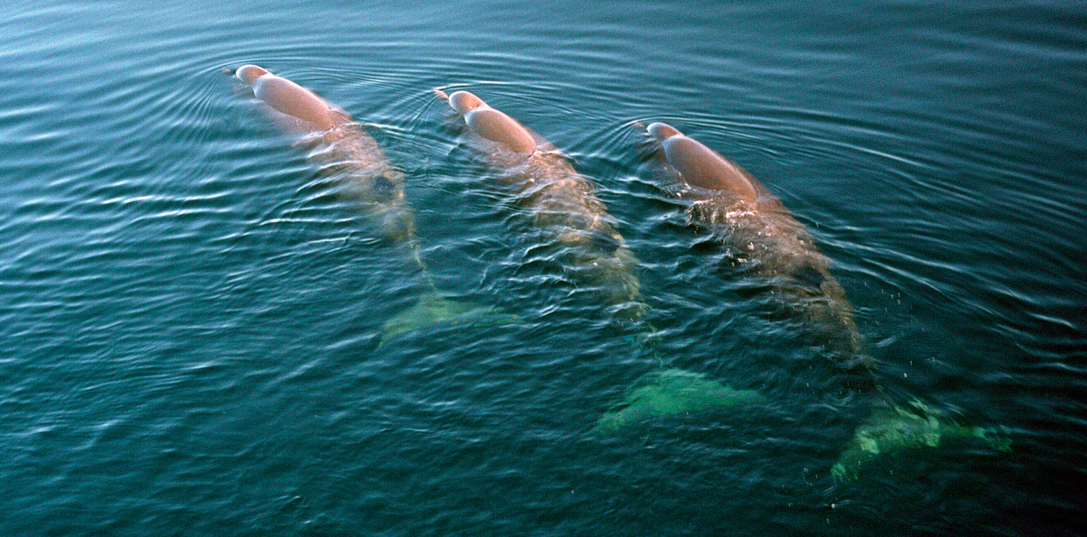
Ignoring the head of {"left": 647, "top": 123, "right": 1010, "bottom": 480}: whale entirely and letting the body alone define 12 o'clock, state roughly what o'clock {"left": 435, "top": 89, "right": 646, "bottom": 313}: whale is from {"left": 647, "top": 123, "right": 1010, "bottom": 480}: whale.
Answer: {"left": 435, "top": 89, "right": 646, "bottom": 313}: whale is roughly at 11 o'clock from {"left": 647, "top": 123, "right": 1010, "bottom": 480}: whale.

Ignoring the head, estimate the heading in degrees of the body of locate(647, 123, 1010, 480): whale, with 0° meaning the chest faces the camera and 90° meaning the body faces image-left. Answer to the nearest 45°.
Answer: approximately 135°

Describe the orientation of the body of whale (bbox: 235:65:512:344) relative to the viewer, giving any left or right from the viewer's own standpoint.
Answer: facing away from the viewer and to the left of the viewer

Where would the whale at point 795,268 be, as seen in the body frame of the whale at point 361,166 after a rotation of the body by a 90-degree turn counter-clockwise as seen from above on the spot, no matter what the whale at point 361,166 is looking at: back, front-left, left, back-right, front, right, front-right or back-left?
left
